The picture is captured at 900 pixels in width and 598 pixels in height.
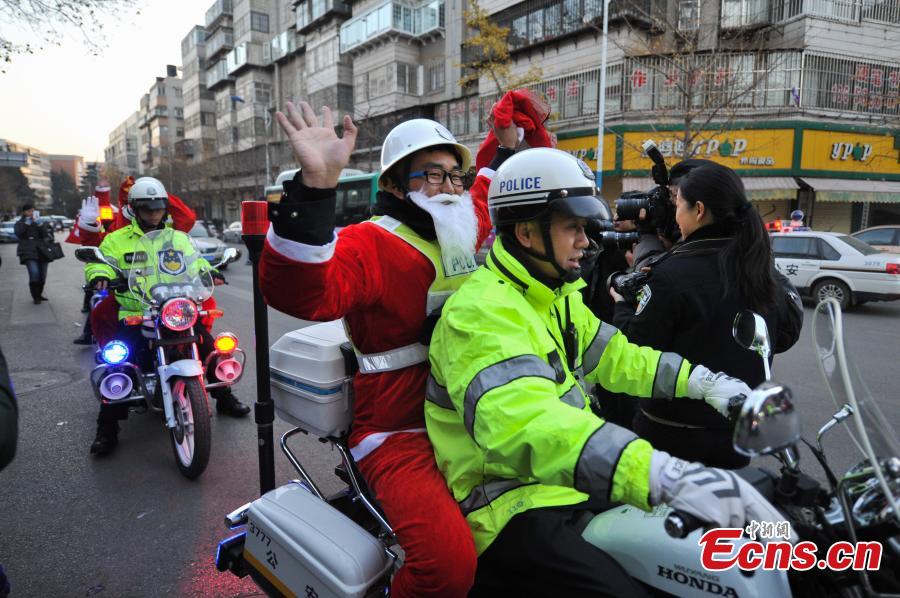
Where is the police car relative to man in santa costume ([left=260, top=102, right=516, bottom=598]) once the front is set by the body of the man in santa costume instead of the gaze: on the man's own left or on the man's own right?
on the man's own left

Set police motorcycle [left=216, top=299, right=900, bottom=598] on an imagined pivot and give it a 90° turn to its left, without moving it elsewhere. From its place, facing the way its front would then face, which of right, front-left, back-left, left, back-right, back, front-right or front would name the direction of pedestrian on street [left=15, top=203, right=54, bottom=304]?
front-left

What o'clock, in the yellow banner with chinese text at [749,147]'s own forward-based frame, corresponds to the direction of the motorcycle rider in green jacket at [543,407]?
The motorcycle rider in green jacket is roughly at 12 o'clock from the yellow banner with chinese text.

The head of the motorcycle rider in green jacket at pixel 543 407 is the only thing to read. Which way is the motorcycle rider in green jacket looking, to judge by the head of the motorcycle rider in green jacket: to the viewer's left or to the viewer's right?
to the viewer's right

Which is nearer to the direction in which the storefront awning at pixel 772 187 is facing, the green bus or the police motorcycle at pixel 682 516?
the police motorcycle

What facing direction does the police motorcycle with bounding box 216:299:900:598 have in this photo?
to the viewer's right

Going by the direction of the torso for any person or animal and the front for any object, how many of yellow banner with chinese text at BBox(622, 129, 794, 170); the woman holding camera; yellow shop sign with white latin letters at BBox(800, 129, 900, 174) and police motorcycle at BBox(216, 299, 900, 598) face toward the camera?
2

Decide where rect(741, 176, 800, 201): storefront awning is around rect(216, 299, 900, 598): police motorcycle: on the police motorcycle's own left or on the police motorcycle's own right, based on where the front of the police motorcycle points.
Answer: on the police motorcycle's own left

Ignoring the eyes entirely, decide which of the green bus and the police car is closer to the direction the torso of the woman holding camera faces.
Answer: the green bus

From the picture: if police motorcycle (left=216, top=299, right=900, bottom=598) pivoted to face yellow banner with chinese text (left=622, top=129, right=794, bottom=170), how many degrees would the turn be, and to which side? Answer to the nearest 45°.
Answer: approximately 90° to its left
